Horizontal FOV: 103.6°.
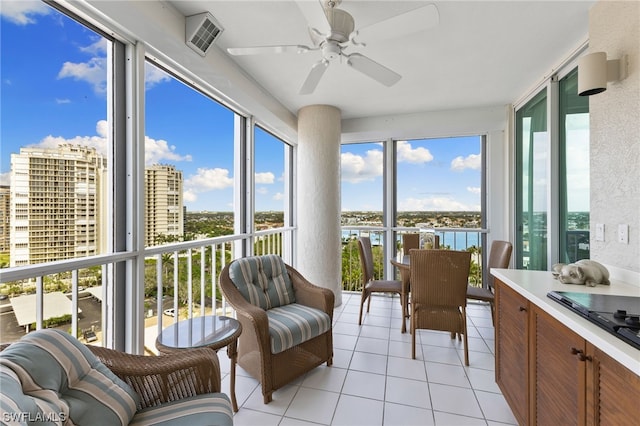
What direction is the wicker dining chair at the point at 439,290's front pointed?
away from the camera

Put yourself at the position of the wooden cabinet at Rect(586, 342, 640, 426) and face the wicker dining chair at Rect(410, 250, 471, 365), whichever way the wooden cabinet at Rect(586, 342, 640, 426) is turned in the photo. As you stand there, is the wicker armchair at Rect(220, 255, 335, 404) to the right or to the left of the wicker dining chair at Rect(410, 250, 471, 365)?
left

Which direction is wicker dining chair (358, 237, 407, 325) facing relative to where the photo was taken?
to the viewer's right

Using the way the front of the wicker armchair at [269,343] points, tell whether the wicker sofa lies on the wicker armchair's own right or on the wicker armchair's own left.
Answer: on the wicker armchair's own right

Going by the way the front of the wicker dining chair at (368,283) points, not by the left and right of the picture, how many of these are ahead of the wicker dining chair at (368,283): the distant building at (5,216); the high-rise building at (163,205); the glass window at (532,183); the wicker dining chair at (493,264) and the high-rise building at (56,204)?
2

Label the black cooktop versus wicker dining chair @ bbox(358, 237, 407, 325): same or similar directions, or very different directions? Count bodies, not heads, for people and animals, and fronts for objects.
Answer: very different directions
